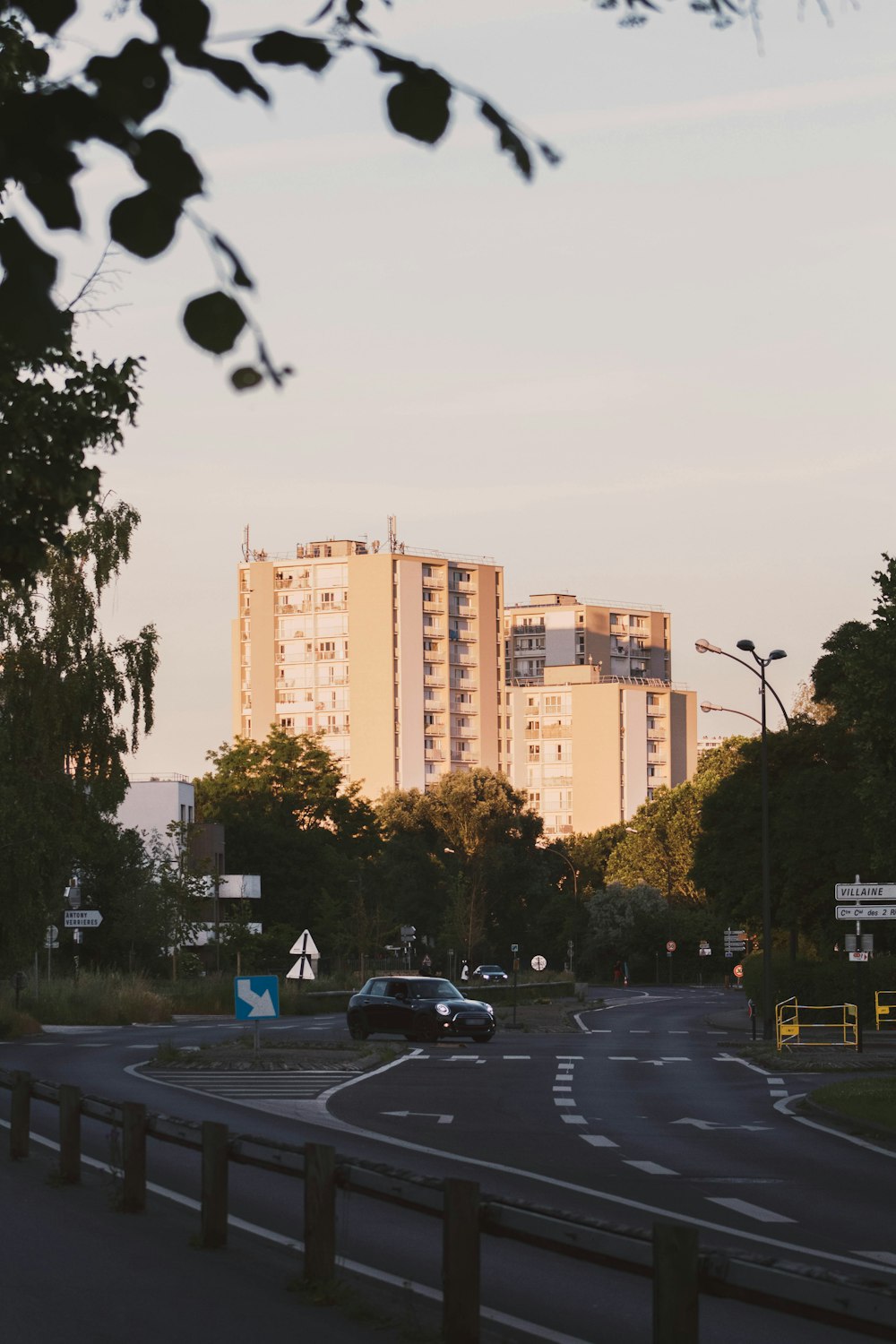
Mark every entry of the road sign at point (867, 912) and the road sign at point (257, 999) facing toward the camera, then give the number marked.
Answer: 2

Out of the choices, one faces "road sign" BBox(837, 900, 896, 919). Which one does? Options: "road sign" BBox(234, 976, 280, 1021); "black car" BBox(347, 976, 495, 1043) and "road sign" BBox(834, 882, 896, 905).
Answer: the black car

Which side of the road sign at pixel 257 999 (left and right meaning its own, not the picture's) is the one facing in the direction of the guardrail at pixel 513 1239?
front

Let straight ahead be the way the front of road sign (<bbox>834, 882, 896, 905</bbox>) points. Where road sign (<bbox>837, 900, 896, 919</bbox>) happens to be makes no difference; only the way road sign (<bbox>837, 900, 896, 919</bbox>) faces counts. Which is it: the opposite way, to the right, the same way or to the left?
the same way

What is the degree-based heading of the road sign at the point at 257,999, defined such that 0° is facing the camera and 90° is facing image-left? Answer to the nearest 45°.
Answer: approximately 0°

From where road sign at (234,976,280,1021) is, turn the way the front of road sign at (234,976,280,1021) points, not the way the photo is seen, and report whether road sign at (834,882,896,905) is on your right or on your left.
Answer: on your left

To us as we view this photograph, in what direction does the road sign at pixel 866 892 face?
facing the viewer

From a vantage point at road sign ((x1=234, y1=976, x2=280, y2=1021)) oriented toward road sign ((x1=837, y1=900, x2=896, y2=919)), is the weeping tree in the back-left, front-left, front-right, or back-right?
back-left

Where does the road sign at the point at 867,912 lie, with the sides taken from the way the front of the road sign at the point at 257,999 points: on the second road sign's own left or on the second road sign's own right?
on the second road sign's own left

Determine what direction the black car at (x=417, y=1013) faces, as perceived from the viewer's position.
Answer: facing the viewer and to the right of the viewer

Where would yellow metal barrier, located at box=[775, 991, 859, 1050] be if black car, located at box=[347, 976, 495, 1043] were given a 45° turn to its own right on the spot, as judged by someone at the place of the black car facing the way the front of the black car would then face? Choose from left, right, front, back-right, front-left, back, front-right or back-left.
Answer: left

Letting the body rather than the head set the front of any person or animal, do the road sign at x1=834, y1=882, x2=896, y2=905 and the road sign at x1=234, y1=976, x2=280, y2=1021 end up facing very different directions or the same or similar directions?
same or similar directions

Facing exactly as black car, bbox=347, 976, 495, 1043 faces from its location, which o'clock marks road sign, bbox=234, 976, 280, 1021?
The road sign is roughly at 2 o'clock from the black car.
